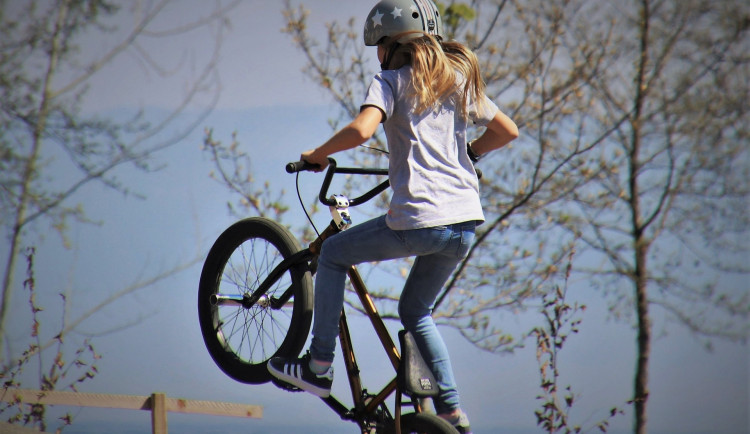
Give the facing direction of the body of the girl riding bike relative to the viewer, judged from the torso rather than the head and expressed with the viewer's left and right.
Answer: facing away from the viewer and to the left of the viewer

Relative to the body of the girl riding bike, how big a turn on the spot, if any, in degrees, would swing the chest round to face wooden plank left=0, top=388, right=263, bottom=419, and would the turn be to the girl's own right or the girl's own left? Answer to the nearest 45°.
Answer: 0° — they already face it

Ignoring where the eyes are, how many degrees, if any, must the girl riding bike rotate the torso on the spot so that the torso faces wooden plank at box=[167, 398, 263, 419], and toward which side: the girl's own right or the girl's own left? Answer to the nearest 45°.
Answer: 0° — they already face it

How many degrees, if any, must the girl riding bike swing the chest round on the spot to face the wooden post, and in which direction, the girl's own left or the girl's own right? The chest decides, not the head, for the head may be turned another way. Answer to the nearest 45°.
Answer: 0° — they already face it

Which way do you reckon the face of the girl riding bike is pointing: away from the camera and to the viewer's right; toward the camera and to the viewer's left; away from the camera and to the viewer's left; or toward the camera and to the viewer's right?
away from the camera and to the viewer's left
